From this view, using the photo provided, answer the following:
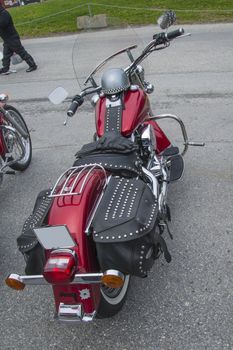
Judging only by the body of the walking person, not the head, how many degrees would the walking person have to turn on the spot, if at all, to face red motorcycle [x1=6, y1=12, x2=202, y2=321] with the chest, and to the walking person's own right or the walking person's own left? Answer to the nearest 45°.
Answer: approximately 90° to the walking person's own left

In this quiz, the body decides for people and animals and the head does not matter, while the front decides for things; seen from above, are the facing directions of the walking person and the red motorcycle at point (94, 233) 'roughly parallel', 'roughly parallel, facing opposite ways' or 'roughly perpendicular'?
roughly perpendicular

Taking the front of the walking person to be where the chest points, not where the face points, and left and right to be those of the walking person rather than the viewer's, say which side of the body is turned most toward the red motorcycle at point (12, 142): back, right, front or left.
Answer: left

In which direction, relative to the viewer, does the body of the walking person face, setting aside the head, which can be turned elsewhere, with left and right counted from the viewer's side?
facing to the left of the viewer

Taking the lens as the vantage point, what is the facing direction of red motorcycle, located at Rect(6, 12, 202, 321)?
facing away from the viewer

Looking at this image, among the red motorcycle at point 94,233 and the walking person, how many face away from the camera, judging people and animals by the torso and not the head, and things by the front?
1

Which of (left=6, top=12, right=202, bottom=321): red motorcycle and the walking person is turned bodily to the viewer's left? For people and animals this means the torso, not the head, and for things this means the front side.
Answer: the walking person

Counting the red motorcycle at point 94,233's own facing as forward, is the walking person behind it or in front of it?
in front
